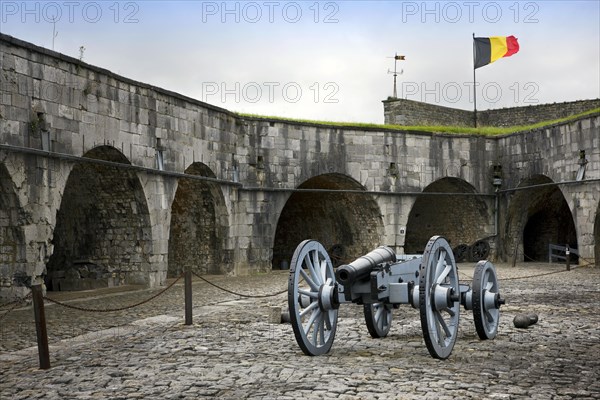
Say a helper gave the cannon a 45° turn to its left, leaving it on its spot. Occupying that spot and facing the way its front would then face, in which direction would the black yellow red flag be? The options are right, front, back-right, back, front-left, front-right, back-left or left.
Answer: back

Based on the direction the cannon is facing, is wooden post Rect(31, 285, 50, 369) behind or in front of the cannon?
in front
